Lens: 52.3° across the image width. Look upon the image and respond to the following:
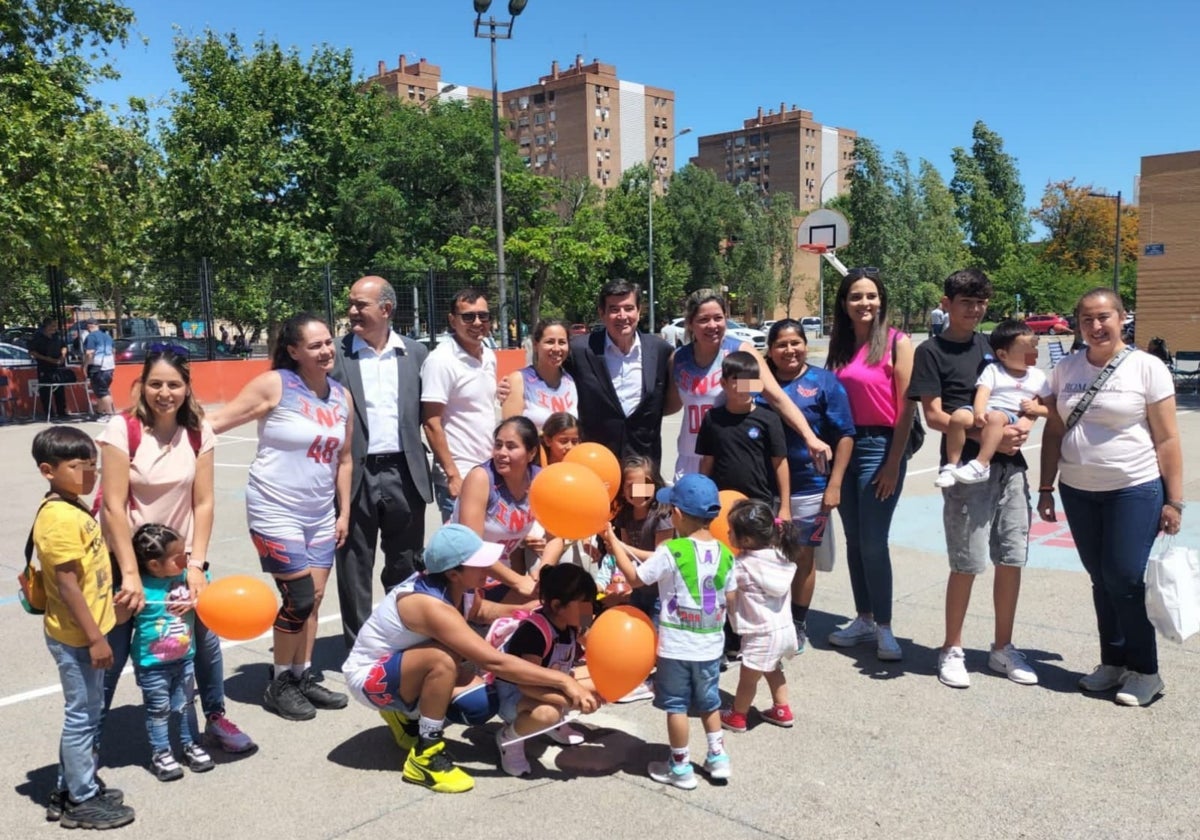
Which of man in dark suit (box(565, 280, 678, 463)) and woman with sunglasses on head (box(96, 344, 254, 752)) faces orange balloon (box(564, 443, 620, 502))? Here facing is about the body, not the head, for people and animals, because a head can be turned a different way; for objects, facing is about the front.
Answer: the man in dark suit

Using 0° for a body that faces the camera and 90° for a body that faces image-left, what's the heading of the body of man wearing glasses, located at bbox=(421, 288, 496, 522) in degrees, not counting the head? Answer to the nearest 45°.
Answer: approximately 315°

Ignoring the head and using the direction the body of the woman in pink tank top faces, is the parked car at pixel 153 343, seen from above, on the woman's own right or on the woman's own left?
on the woman's own right

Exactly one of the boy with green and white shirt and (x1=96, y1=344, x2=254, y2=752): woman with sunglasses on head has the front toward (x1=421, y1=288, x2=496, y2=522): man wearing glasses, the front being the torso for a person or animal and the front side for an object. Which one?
the boy with green and white shirt

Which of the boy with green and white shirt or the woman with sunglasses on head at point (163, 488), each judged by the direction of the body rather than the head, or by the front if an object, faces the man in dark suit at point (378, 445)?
the boy with green and white shirt

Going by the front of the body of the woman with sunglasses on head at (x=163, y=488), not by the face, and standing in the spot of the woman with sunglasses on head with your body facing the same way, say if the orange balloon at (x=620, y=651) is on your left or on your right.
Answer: on your left

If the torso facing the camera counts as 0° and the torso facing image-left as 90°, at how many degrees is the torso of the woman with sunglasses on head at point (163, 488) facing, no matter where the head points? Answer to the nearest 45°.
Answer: approximately 0°

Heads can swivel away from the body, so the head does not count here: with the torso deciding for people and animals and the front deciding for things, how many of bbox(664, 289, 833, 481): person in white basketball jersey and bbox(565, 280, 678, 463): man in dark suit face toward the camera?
2

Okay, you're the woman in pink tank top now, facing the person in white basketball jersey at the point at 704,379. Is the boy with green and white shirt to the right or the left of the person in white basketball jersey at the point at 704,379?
left

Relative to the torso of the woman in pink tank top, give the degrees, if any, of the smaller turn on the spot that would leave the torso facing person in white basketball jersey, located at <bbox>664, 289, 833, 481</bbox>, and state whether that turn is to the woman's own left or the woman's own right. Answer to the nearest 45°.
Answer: approximately 45° to the woman's own right

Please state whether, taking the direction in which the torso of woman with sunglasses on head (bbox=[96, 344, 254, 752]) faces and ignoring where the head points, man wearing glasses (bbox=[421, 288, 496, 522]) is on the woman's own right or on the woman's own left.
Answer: on the woman's own left
